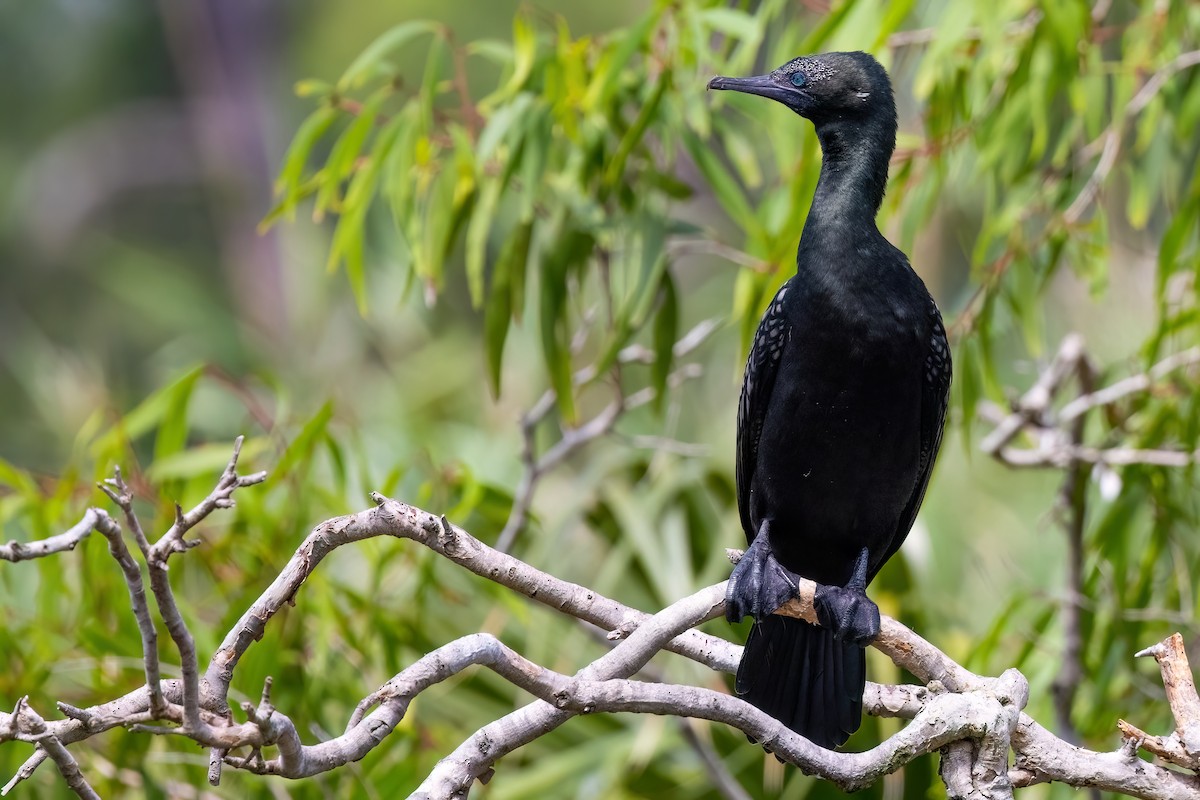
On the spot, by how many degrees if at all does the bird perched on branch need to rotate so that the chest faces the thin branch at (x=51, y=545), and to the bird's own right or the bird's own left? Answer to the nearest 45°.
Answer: approximately 45° to the bird's own right

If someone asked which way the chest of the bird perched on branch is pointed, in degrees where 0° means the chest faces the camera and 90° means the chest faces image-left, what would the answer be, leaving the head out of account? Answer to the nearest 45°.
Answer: approximately 0°
